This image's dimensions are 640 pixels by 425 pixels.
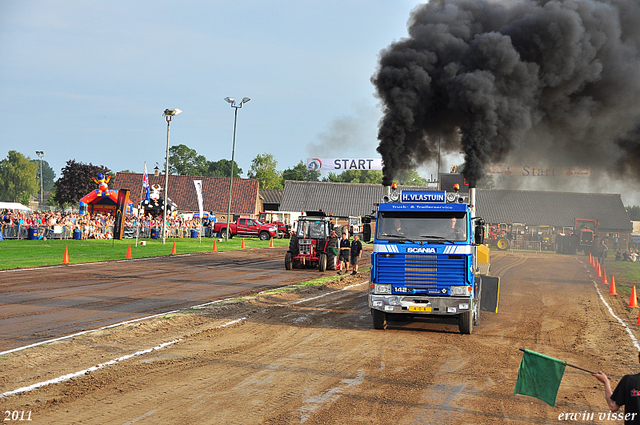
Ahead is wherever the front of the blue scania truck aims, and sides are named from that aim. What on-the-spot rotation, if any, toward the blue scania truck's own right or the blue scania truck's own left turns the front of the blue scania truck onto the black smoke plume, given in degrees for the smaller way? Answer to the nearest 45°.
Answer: approximately 180°

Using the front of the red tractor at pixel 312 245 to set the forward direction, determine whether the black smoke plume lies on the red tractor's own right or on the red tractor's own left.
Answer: on the red tractor's own left

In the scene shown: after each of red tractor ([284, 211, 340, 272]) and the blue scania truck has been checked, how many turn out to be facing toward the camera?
2

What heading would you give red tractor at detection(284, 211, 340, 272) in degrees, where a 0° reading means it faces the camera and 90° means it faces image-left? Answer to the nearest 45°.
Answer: approximately 0°

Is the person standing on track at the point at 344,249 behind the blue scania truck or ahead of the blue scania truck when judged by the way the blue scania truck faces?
behind

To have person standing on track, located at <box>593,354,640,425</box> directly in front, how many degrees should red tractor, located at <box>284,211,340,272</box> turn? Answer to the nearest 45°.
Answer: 0° — it already faces them

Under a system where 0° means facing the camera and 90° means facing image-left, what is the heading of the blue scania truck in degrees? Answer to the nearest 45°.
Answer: approximately 0°

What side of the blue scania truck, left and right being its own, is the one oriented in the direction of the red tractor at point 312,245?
back
